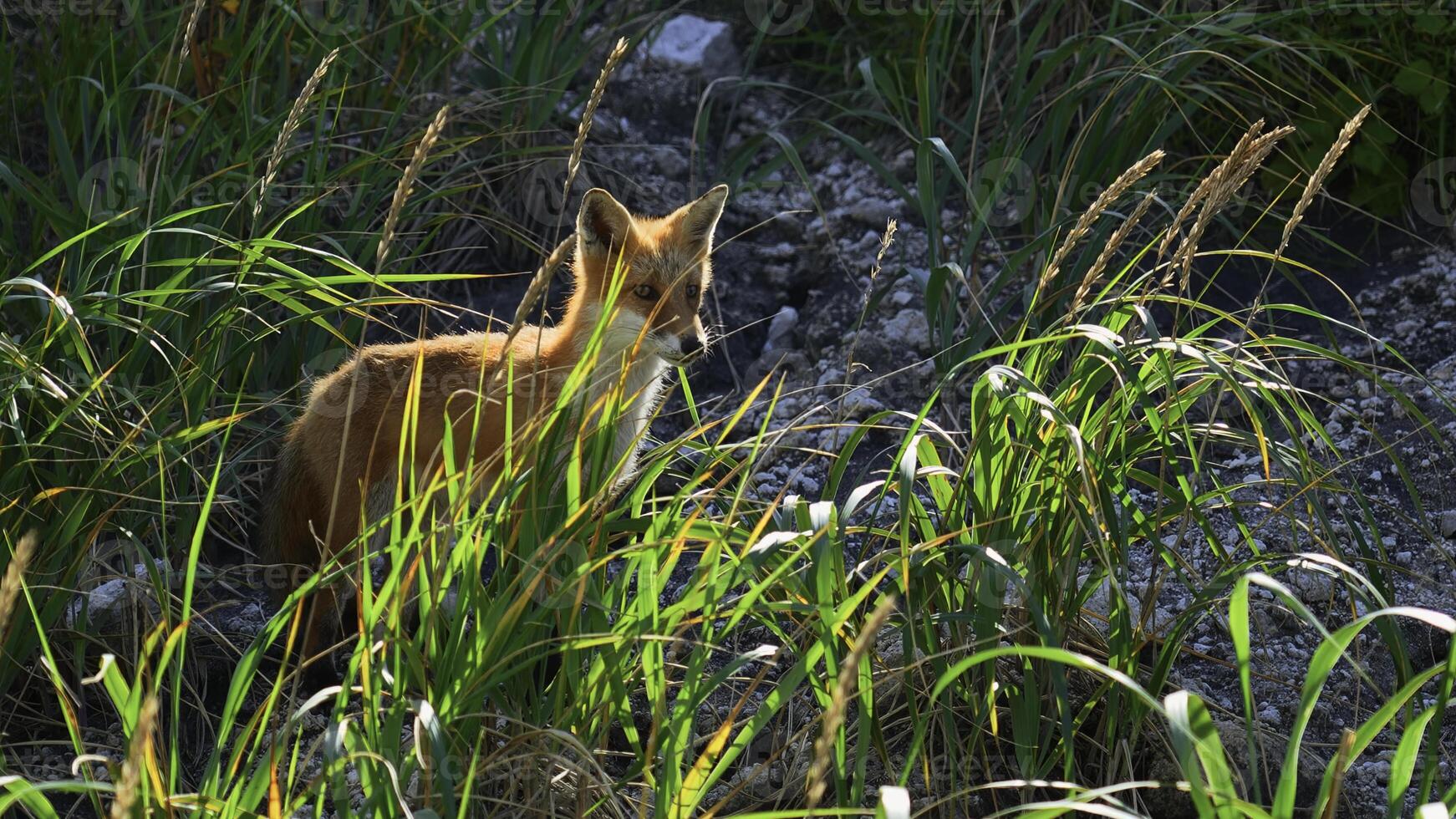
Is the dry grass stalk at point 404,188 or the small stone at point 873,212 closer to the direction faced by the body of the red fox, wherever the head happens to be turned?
the small stone

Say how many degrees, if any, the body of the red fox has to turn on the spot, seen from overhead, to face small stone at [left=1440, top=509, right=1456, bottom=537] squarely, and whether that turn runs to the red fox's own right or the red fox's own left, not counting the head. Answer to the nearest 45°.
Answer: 0° — it already faces it

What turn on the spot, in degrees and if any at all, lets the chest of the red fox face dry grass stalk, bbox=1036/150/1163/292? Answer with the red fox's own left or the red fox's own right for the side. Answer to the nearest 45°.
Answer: approximately 45° to the red fox's own left

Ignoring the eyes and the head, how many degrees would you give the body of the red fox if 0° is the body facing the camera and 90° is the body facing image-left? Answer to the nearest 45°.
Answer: approximately 270°

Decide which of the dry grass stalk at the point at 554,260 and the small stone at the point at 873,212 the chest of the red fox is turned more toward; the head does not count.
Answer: the small stone
